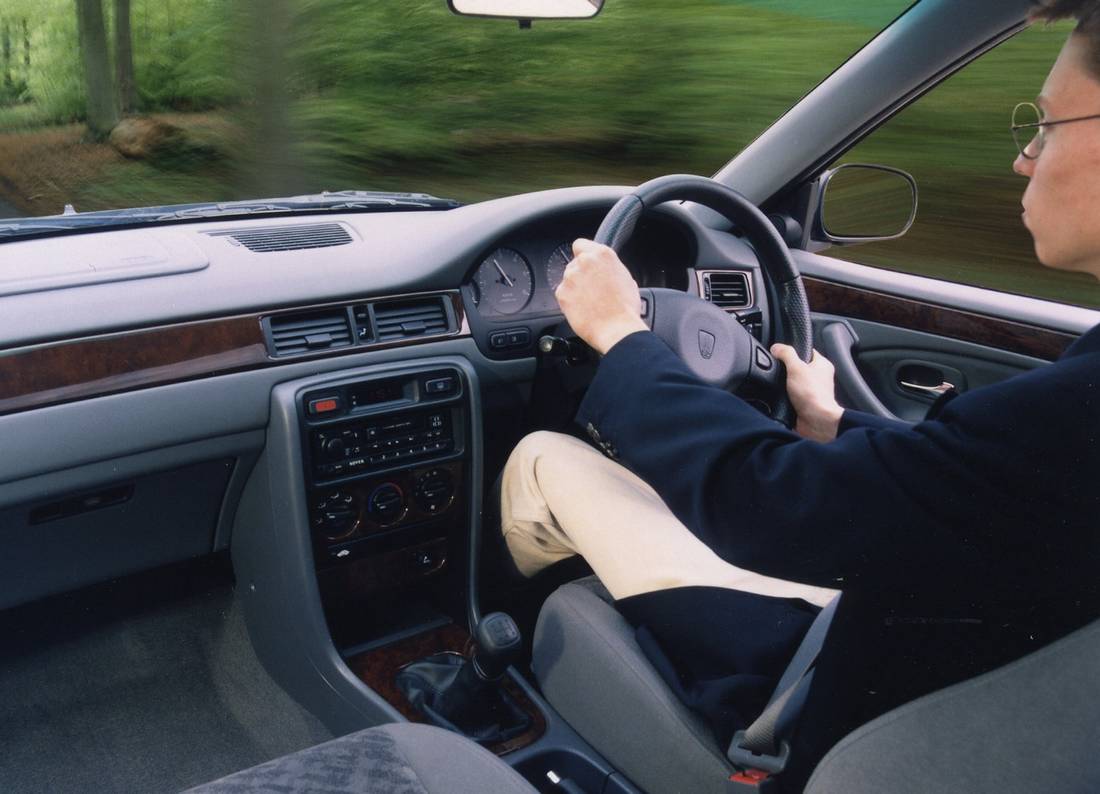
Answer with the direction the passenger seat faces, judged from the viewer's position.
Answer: facing away from the viewer and to the left of the viewer

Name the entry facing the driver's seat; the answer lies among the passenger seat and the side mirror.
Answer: the side mirror

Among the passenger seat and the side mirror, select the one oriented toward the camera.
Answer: the side mirror

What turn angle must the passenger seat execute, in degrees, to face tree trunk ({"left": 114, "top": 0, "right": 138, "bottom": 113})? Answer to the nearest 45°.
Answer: approximately 45° to its right

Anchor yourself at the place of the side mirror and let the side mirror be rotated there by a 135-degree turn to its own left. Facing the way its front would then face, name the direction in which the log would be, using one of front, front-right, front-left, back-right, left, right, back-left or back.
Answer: left

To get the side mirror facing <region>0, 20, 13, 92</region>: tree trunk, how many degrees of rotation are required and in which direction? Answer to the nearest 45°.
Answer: approximately 135° to its right

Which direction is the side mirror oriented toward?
toward the camera

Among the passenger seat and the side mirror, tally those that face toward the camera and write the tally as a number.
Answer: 1

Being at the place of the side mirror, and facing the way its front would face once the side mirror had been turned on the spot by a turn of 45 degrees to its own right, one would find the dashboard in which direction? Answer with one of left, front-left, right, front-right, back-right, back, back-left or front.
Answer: front

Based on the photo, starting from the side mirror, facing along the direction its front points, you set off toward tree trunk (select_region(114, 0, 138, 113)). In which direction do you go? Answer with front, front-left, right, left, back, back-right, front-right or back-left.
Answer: back-right

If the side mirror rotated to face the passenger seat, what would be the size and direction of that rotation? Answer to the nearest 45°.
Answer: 0° — it already faces it
